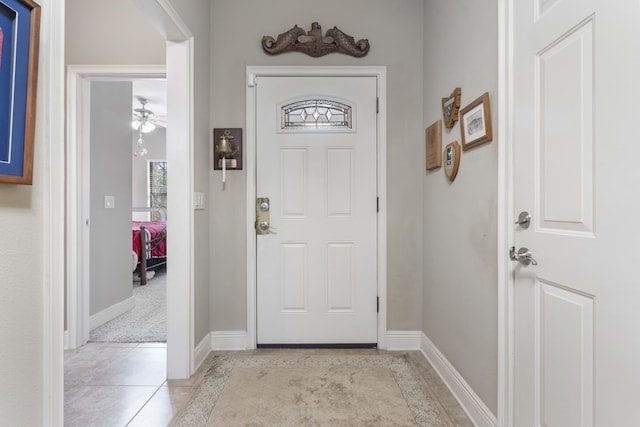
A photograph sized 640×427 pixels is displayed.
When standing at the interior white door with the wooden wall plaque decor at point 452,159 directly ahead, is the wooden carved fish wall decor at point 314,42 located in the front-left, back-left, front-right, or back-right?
front-left

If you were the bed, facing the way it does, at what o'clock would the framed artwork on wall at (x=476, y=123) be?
The framed artwork on wall is roughly at 1 o'clock from the bed.

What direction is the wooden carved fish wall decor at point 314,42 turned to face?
toward the camera

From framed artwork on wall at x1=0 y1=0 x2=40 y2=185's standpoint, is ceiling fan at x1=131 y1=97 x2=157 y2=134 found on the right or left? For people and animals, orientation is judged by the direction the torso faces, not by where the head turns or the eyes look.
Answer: on its left

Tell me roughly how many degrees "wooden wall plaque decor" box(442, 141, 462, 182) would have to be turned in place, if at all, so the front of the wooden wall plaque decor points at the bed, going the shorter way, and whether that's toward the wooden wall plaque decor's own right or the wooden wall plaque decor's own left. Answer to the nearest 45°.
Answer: approximately 45° to the wooden wall plaque decor's own right

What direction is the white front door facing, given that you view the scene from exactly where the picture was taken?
facing the viewer

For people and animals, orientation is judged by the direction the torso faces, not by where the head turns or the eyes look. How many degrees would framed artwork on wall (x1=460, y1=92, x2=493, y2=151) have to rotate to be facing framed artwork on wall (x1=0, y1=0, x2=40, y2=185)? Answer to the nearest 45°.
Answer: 0° — it already faces it

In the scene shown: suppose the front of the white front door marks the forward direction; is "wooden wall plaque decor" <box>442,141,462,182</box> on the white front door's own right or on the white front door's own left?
on the white front door's own left

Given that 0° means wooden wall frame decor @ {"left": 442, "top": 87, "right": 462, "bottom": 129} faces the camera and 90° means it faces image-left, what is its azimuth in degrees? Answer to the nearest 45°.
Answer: approximately 45°

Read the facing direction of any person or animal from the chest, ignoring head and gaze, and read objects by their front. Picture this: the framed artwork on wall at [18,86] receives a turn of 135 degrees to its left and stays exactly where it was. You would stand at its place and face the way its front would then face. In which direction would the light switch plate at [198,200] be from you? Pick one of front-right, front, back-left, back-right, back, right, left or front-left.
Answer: front-right

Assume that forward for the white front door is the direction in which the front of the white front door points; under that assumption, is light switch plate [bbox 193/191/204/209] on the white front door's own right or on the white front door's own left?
on the white front door's own right

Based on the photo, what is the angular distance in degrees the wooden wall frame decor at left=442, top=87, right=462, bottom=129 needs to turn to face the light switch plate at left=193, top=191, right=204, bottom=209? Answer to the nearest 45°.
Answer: approximately 45° to its right

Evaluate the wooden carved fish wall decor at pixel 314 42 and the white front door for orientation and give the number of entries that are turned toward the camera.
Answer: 2

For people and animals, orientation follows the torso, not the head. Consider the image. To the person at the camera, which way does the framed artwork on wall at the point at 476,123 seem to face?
facing the viewer and to the left of the viewer

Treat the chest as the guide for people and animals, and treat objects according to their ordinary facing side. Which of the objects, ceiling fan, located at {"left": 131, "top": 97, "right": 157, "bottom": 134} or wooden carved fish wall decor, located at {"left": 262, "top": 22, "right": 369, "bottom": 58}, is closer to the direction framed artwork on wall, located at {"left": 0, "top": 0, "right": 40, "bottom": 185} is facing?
the wooden carved fish wall decor

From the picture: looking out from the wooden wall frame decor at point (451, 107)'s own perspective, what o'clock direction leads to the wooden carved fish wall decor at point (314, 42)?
the wooden carved fish wall decor at point (314, 42) is roughly at 2 o'clock from the wooden wall frame decor at point (451, 107).

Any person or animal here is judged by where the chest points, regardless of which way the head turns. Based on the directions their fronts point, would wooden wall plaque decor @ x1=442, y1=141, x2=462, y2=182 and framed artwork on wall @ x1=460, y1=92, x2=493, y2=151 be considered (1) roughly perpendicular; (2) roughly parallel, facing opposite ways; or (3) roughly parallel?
roughly parallel
